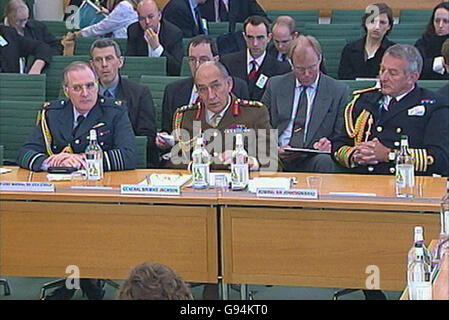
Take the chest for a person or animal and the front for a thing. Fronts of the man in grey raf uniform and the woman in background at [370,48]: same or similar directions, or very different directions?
same or similar directions

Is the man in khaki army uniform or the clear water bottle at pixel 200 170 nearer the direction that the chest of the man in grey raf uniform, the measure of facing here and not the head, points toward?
the clear water bottle

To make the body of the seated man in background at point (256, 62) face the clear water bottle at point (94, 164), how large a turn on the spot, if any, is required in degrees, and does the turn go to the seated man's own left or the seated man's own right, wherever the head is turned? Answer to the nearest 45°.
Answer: approximately 45° to the seated man's own right

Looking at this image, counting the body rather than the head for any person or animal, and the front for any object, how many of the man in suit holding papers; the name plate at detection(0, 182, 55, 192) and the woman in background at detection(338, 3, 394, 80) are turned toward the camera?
3

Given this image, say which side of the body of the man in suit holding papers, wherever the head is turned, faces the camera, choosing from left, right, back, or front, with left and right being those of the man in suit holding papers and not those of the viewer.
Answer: front

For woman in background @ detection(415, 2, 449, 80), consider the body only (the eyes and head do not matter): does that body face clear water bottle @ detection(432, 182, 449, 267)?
yes

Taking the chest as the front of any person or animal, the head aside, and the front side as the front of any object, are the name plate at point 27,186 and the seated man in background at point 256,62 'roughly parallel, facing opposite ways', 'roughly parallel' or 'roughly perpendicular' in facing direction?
roughly parallel

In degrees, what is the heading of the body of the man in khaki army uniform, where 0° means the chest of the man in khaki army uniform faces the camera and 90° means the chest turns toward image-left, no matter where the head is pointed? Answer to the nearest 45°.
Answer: approximately 0°

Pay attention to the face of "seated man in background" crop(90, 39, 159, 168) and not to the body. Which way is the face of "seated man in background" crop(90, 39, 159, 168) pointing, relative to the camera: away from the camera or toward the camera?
toward the camera

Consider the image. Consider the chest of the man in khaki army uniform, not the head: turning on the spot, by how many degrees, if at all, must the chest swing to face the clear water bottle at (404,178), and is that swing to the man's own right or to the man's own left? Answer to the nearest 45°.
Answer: approximately 45° to the man's own left

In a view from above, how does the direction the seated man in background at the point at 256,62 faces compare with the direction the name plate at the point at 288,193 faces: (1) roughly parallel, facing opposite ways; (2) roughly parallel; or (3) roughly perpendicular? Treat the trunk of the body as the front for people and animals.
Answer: roughly parallel

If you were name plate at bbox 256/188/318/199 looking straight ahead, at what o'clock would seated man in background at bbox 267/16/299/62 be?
The seated man in background is roughly at 6 o'clock from the name plate.

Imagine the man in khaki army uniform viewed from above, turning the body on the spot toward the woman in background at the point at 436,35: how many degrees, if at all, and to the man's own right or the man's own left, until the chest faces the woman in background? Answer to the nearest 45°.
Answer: approximately 135° to the man's own left
